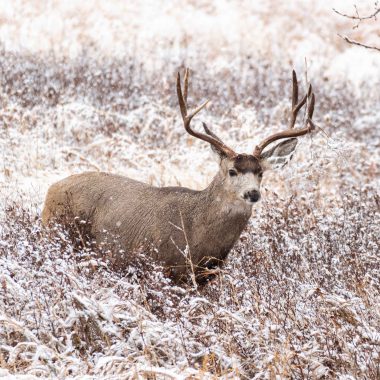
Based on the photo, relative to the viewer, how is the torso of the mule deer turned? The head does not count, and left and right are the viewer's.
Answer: facing the viewer and to the right of the viewer
